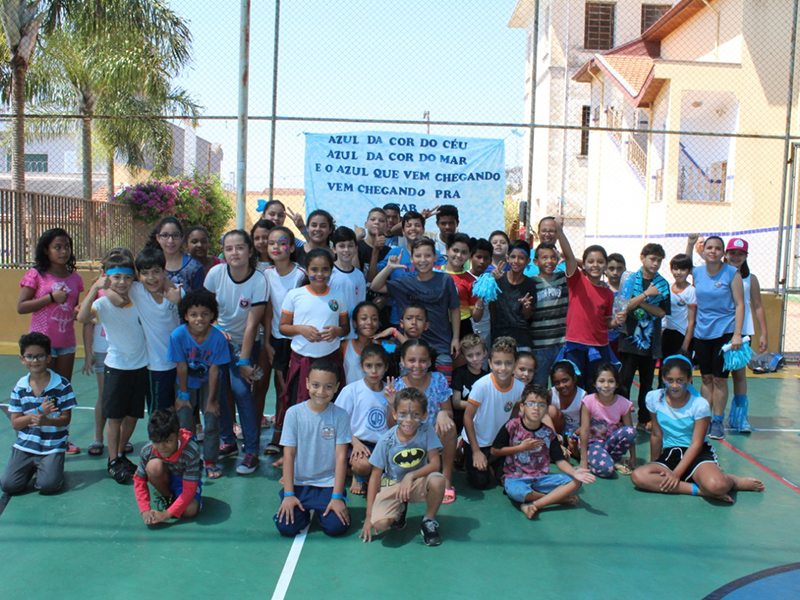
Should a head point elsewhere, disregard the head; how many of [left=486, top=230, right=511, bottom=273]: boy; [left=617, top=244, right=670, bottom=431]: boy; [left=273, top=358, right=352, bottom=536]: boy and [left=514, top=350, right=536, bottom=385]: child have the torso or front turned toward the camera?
4

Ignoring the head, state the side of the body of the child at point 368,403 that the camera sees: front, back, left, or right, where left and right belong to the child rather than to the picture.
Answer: front

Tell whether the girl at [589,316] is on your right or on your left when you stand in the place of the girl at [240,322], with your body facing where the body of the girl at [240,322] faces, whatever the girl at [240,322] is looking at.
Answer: on your left

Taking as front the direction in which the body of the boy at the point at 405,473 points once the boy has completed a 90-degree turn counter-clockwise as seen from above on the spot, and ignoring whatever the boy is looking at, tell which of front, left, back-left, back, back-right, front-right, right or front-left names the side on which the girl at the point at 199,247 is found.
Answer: back-left

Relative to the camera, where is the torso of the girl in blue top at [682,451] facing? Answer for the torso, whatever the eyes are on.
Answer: toward the camera

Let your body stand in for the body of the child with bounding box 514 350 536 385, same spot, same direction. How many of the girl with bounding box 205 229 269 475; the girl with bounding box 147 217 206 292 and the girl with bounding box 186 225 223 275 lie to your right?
3

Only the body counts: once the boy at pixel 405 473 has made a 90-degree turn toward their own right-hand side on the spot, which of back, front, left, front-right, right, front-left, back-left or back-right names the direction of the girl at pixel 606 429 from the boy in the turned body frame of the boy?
back-right

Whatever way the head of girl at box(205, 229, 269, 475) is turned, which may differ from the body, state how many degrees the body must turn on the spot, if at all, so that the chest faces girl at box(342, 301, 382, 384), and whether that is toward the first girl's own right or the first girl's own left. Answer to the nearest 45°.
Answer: approximately 45° to the first girl's own left

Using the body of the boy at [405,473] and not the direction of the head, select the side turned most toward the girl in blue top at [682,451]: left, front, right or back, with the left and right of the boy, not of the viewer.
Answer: left

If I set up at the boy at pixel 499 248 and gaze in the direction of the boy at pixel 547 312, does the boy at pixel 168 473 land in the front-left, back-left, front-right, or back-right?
front-right

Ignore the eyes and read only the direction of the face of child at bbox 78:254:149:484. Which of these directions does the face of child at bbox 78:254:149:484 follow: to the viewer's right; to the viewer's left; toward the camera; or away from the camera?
toward the camera

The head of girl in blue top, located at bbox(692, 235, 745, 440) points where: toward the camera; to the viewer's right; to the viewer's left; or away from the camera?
toward the camera

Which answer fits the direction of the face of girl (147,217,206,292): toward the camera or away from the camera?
toward the camera

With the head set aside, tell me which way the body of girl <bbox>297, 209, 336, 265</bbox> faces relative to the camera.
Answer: toward the camera

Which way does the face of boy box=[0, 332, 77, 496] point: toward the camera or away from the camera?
toward the camera

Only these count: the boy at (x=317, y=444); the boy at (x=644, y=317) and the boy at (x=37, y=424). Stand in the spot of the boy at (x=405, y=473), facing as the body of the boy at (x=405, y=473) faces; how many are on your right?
2
